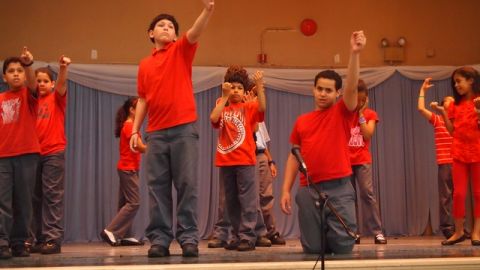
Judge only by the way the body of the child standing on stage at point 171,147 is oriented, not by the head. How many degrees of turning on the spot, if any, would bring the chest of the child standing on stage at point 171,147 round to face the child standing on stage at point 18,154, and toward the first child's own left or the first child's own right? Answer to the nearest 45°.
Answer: approximately 90° to the first child's own right

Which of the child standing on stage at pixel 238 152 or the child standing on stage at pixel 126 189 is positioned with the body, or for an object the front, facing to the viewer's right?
the child standing on stage at pixel 126 189

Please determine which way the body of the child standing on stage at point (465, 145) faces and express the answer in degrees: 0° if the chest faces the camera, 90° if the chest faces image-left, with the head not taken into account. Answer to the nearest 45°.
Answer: approximately 45°
